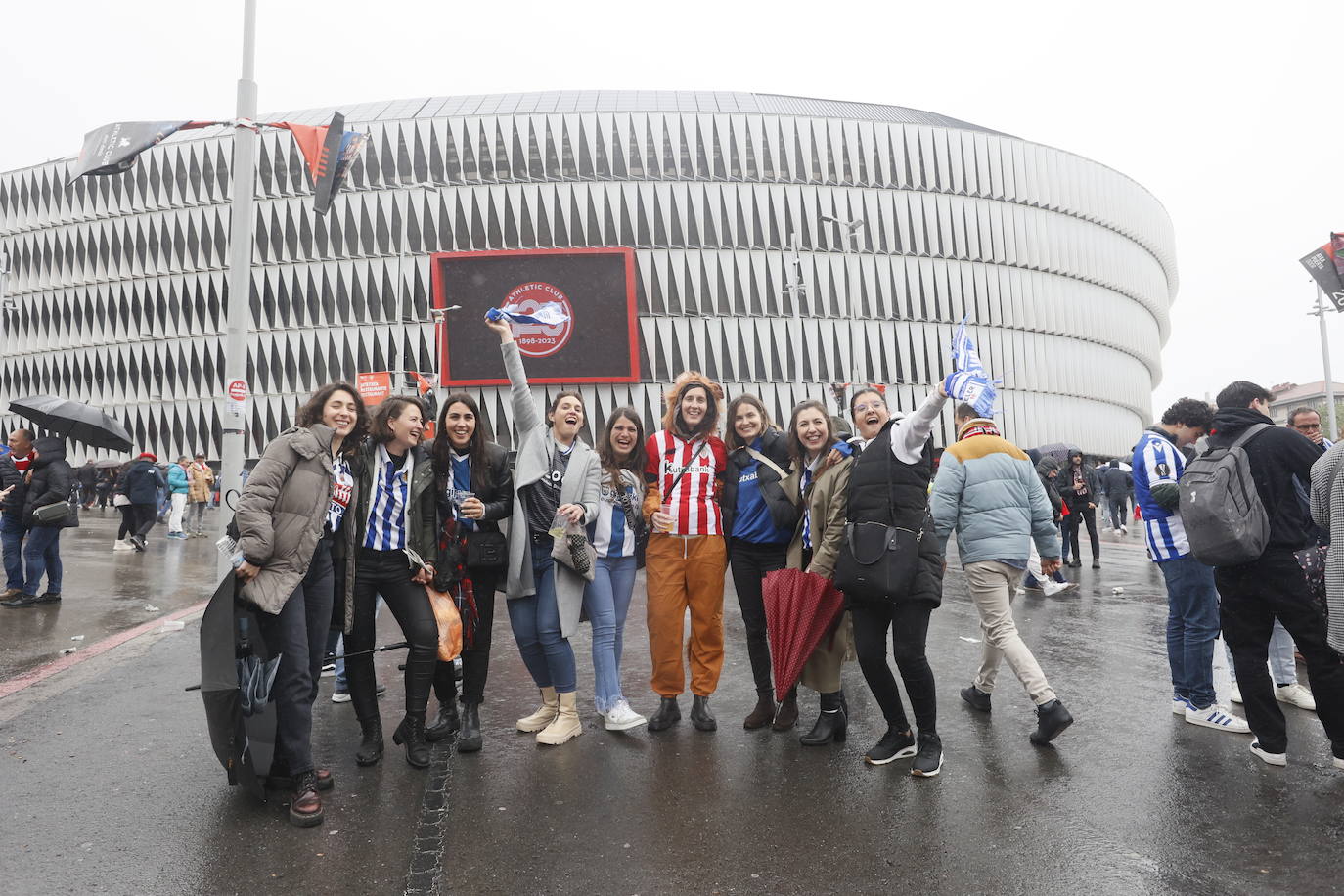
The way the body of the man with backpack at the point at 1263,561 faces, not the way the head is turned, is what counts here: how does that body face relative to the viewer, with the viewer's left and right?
facing away from the viewer and to the right of the viewer

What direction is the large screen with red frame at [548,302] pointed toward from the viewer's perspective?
toward the camera

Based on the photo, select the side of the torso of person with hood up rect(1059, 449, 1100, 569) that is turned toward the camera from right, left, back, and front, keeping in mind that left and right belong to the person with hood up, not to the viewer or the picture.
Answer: front

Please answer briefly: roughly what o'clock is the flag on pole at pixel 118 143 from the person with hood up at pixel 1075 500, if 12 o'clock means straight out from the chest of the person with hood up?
The flag on pole is roughly at 2 o'clock from the person with hood up.

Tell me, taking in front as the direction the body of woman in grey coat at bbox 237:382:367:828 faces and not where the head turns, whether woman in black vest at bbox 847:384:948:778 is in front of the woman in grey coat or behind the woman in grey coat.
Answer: in front

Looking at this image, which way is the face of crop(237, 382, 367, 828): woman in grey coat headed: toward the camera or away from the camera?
toward the camera

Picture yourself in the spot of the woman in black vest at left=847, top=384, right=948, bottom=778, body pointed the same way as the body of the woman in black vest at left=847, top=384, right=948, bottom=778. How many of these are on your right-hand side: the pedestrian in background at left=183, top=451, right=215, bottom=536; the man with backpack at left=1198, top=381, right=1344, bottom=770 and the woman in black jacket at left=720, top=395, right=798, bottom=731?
2

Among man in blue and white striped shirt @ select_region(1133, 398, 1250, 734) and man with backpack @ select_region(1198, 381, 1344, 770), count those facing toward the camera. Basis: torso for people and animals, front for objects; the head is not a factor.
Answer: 0

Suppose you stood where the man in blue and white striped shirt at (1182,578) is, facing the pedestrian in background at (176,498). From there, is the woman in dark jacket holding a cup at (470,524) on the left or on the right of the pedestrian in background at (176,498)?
left

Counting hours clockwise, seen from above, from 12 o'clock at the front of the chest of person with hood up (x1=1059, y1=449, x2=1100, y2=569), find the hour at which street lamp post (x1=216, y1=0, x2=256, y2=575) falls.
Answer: The street lamp post is roughly at 2 o'clock from the person with hood up.

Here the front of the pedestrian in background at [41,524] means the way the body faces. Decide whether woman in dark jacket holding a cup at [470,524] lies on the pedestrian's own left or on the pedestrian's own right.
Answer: on the pedestrian's own left

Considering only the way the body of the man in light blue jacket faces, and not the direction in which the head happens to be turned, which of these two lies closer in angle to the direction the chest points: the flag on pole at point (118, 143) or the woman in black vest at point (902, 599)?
the flag on pole

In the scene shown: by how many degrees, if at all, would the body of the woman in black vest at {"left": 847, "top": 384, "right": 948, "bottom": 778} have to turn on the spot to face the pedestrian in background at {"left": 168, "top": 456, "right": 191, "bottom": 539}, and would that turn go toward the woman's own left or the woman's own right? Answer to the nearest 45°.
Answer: approximately 90° to the woman's own right

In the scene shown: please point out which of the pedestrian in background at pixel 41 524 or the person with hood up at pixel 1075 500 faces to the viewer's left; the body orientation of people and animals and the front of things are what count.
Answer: the pedestrian in background
